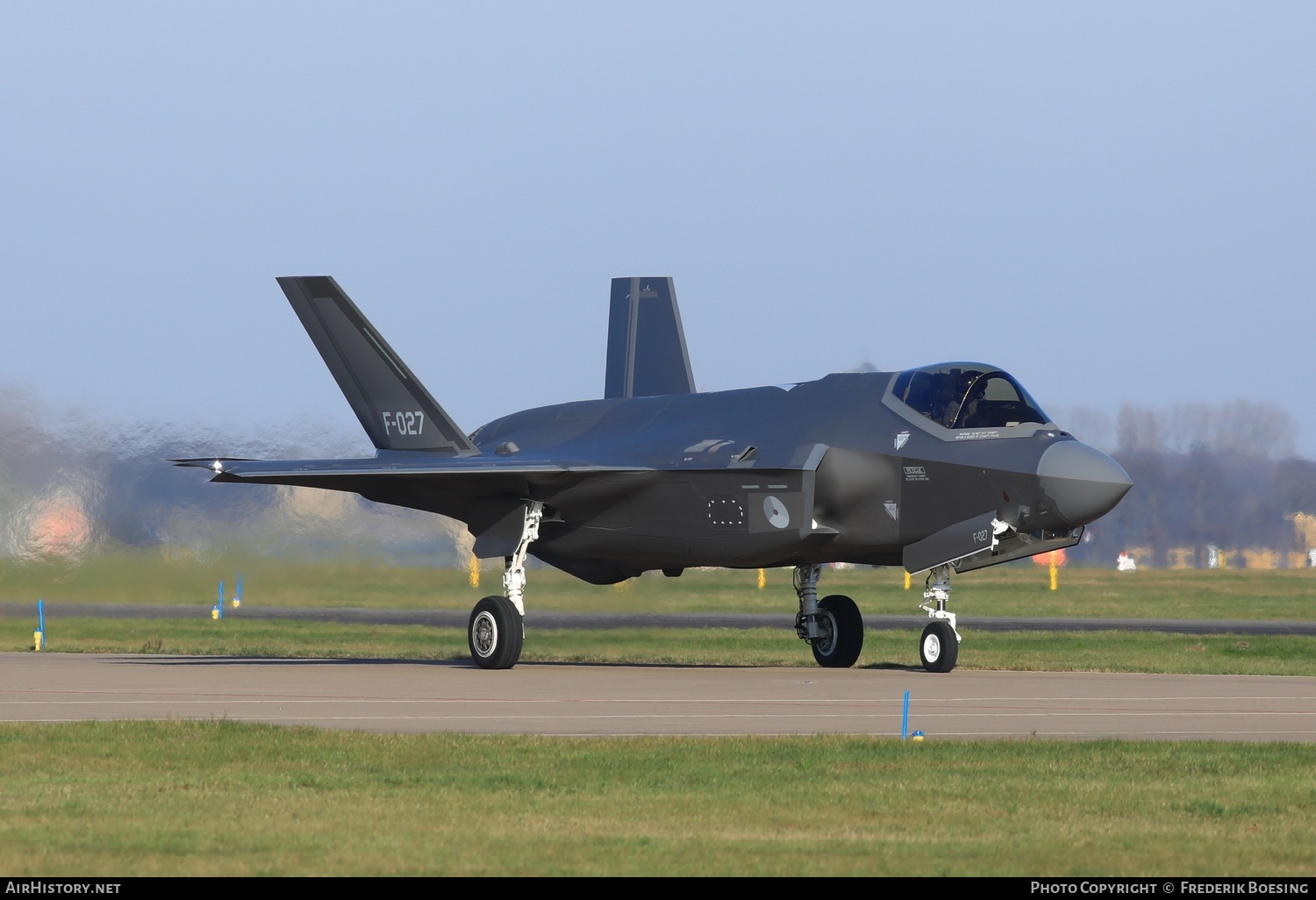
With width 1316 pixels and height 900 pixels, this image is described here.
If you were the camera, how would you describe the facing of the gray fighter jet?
facing the viewer and to the right of the viewer
